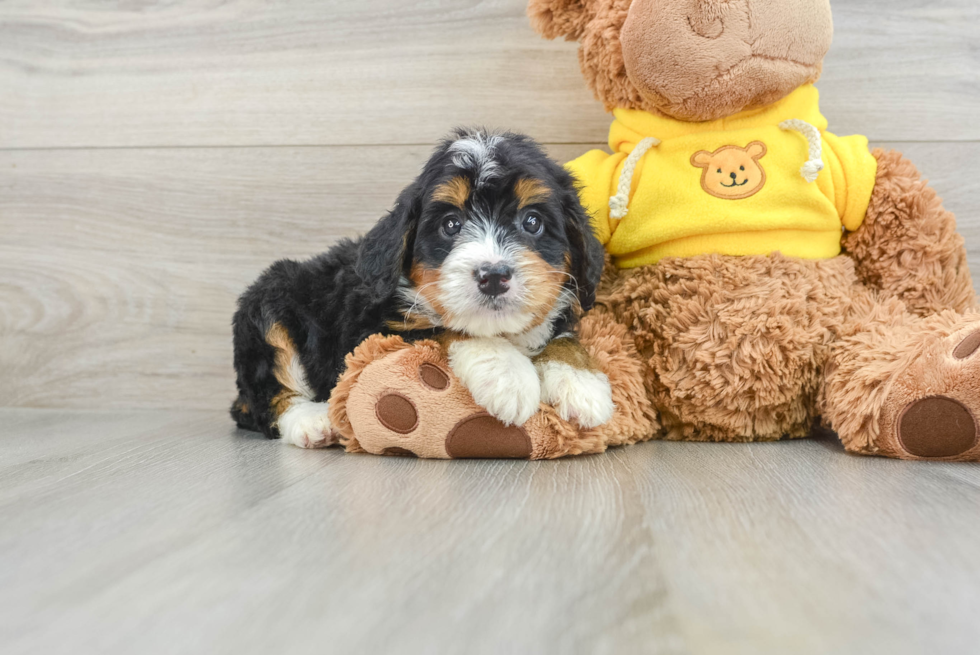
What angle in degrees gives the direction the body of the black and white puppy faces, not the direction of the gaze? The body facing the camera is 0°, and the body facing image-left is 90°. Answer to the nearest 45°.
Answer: approximately 315°

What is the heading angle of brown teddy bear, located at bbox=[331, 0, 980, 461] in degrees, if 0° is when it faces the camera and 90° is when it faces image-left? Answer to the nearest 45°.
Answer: approximately 0°
